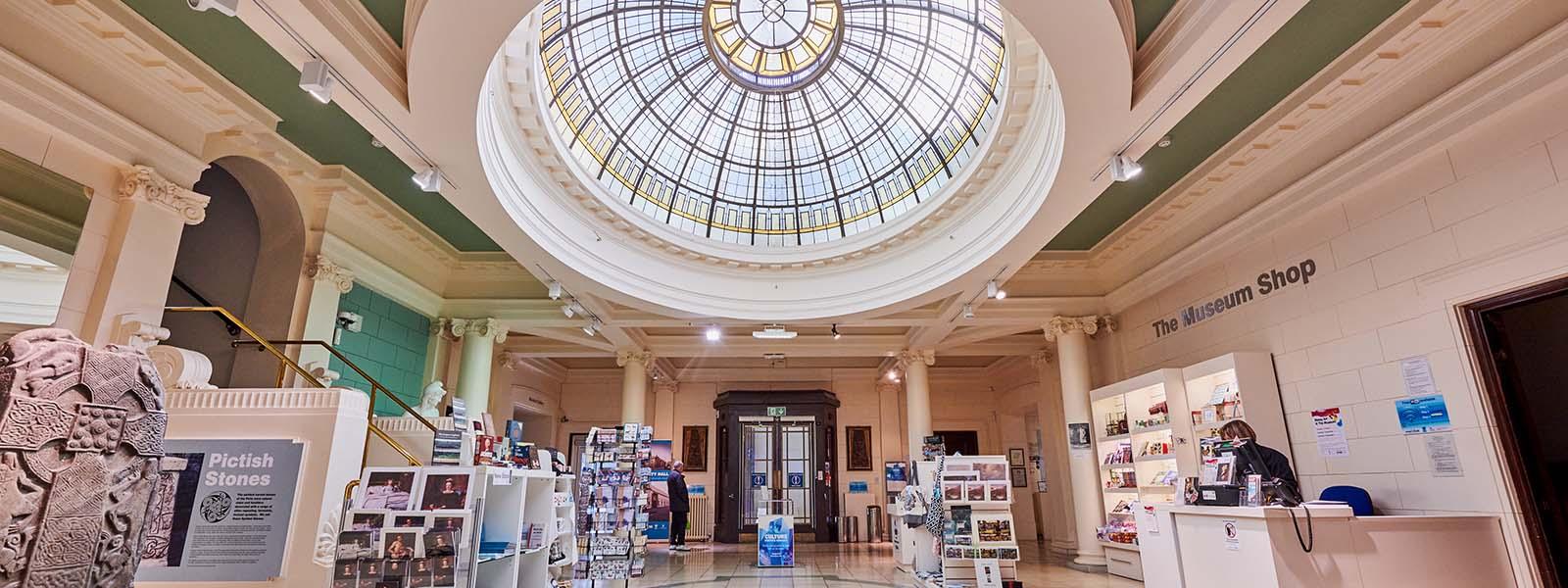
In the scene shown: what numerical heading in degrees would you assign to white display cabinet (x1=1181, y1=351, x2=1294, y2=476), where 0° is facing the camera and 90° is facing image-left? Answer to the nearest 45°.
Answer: approximately 45°

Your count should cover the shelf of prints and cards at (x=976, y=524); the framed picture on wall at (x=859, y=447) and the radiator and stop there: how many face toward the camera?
3

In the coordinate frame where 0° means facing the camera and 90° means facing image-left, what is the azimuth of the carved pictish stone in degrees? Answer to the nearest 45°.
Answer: approximately 315°

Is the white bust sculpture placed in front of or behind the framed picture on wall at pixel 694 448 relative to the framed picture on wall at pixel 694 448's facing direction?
in front

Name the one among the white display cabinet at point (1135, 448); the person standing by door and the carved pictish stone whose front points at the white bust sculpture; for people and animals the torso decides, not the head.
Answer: the white display cabinet

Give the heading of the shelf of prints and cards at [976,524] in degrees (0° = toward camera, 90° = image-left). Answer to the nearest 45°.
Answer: approximately 0°

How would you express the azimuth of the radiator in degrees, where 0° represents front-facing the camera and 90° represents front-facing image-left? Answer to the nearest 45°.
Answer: approximately 0°

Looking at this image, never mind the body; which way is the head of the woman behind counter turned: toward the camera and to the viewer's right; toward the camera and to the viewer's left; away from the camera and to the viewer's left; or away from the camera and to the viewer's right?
toward the camera and to the viewer's left

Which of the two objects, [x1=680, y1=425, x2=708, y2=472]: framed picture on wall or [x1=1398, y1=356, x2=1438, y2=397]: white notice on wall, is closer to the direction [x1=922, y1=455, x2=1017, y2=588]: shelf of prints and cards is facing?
the white notice on wall

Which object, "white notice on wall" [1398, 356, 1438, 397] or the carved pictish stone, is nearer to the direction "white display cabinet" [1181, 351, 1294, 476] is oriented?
the carved pictish stone

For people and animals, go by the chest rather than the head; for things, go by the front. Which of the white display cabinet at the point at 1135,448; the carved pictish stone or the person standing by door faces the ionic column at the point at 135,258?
the white display cabinet
